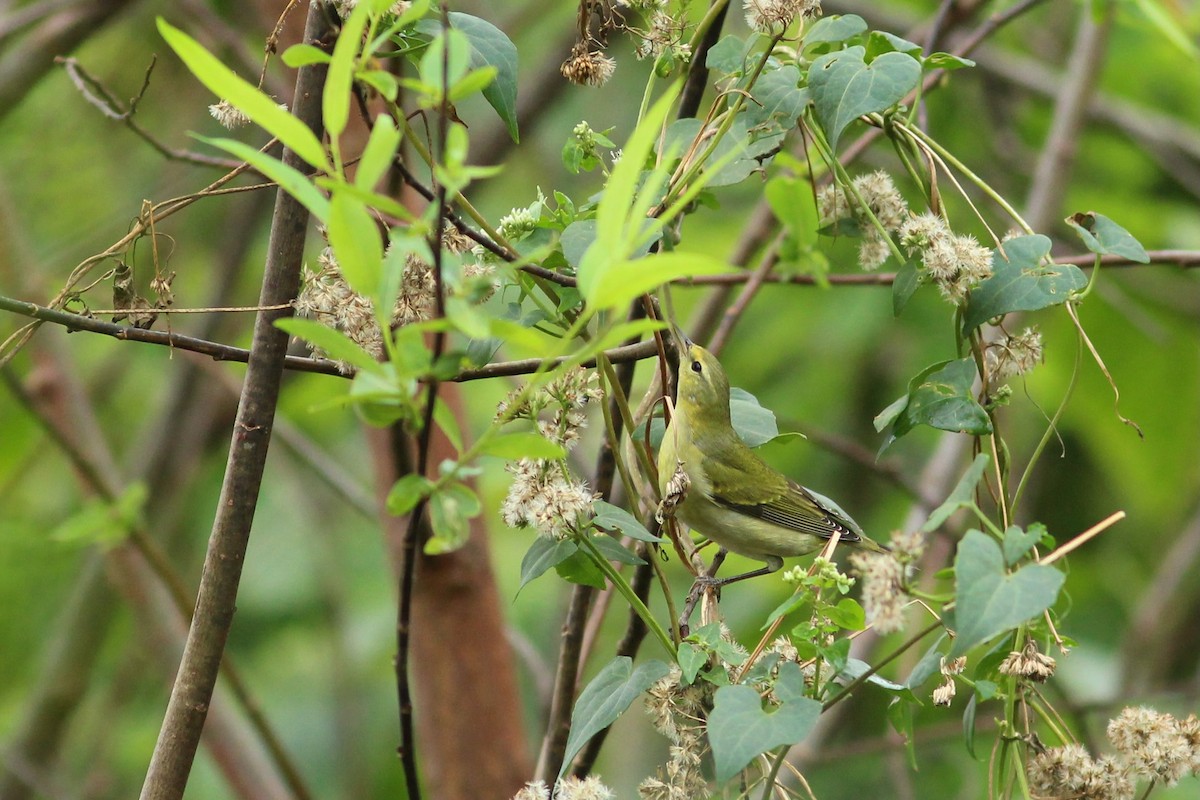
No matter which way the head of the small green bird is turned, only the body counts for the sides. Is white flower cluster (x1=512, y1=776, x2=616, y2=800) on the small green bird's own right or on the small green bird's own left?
on the small green bird's own left

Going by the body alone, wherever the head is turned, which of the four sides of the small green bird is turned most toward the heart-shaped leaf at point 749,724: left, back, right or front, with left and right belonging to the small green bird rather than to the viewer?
left

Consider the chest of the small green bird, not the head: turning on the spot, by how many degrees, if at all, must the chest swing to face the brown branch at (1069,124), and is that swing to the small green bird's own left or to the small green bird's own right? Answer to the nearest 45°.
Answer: approximately 135° to the small green bird's own right

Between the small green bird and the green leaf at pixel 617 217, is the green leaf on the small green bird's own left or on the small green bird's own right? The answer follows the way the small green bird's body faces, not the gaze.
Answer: on the small green bird's own left

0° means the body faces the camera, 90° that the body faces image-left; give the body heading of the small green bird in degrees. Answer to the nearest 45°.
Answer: approximately 90°
